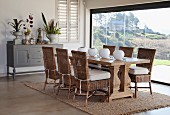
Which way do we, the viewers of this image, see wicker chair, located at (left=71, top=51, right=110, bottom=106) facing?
facing away from the viewer and to the right of the viewer

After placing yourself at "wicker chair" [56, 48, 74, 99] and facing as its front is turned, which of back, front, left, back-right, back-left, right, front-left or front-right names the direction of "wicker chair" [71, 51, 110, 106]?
right

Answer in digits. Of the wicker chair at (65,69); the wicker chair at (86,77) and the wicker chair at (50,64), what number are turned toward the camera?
0

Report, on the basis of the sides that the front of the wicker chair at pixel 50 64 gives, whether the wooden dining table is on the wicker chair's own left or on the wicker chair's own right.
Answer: on the wicker chair's own right

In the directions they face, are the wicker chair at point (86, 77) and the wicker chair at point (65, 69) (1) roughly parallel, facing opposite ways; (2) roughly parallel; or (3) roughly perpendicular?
roughly parallel

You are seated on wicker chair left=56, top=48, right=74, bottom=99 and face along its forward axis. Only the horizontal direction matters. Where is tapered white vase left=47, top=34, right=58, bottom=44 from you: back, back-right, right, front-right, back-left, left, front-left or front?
front-left

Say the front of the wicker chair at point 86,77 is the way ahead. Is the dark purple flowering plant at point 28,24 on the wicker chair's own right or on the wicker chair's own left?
on the wicker chair's own left

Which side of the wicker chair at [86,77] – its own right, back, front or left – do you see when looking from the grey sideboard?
left

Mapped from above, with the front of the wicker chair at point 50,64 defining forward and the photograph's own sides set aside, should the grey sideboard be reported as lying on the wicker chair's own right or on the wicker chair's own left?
on the wicker chair's own left

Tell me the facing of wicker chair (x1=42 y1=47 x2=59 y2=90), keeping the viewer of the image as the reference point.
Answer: facing away from the viewer and to the right of the viewer

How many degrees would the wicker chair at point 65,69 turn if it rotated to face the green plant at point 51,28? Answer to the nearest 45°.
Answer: approximately 45° to its left

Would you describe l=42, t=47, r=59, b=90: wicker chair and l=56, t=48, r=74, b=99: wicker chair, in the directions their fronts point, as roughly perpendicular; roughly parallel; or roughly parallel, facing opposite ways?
roughly parallel

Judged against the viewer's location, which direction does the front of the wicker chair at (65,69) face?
facing away from the viewer and to the right of the viewer

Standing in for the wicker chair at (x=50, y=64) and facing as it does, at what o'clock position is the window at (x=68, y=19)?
The window is roughly at 11 o'clock from the wicker chair.

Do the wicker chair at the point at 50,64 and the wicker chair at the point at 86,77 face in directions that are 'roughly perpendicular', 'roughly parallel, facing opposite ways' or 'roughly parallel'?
roughly parallel

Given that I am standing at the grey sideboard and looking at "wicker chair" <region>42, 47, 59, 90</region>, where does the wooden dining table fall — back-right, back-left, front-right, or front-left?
front-left

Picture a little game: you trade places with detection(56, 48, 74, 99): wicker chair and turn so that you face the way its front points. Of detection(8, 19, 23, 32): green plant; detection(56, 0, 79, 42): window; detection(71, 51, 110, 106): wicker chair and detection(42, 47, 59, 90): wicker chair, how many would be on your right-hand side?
1
